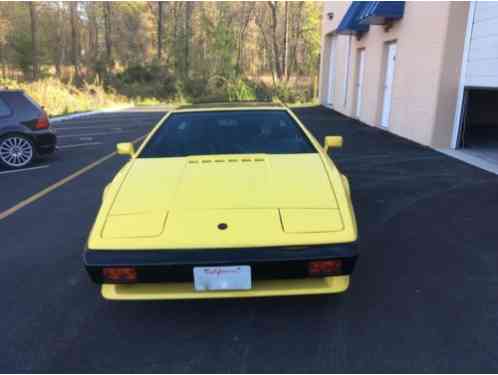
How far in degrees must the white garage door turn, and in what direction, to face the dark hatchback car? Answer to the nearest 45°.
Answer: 0° — it already faces it

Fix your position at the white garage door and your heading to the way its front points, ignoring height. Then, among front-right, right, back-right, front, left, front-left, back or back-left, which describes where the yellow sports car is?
front-left

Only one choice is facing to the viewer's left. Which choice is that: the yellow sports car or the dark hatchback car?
the dark hatchback car

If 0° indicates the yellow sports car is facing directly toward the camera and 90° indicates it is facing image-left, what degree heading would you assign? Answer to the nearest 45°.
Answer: approximately 0°

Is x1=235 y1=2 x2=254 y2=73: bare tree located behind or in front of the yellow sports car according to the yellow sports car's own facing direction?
behind

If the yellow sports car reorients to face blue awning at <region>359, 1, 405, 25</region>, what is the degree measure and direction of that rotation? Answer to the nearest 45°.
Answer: approximately 135° to its left

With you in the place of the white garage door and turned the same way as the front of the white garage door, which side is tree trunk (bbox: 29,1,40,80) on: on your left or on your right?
on your right

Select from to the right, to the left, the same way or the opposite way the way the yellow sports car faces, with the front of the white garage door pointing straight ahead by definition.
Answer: to the left
